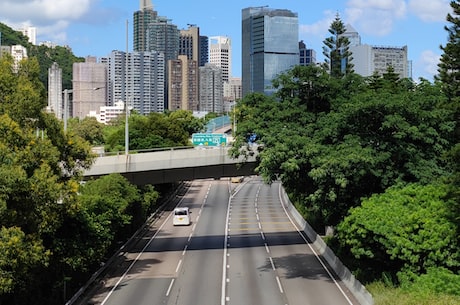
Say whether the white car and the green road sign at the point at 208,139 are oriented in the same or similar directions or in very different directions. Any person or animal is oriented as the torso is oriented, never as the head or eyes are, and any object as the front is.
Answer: very different directions

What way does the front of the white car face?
away from the camera

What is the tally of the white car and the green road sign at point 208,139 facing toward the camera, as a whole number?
1

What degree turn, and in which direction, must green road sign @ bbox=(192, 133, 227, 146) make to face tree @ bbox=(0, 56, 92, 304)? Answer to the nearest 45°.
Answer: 0° — it already faces it

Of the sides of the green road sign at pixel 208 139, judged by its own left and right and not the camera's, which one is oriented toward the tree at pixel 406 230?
front

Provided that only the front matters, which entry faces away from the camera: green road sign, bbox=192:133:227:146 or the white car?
the white car

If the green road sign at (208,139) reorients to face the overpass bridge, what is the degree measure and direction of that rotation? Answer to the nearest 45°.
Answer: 0° — it already faces it

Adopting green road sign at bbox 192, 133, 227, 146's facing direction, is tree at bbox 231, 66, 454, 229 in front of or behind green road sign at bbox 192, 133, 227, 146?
in front
